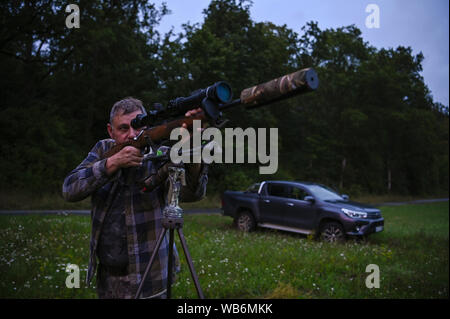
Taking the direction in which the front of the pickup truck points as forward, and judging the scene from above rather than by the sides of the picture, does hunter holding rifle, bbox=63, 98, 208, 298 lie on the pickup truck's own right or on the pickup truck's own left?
on the pickup truck's own right

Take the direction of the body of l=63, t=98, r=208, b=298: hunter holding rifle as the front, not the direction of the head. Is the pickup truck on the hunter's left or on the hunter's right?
on the hunter's left

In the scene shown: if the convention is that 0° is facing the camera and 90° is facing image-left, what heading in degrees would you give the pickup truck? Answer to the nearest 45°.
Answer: approximately 315°
